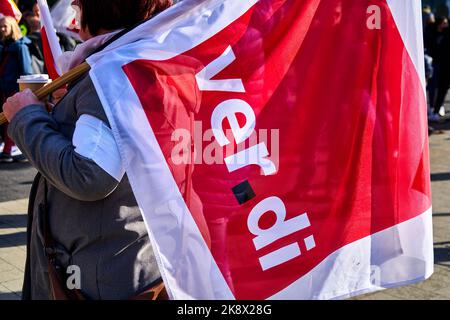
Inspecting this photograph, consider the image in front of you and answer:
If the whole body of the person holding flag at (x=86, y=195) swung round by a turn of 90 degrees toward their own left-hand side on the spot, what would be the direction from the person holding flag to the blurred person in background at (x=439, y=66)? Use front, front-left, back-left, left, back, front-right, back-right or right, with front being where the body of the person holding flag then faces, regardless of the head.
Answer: back-left

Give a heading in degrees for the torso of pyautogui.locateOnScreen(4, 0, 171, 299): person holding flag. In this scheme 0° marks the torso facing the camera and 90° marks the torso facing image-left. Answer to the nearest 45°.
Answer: approximately 90°
